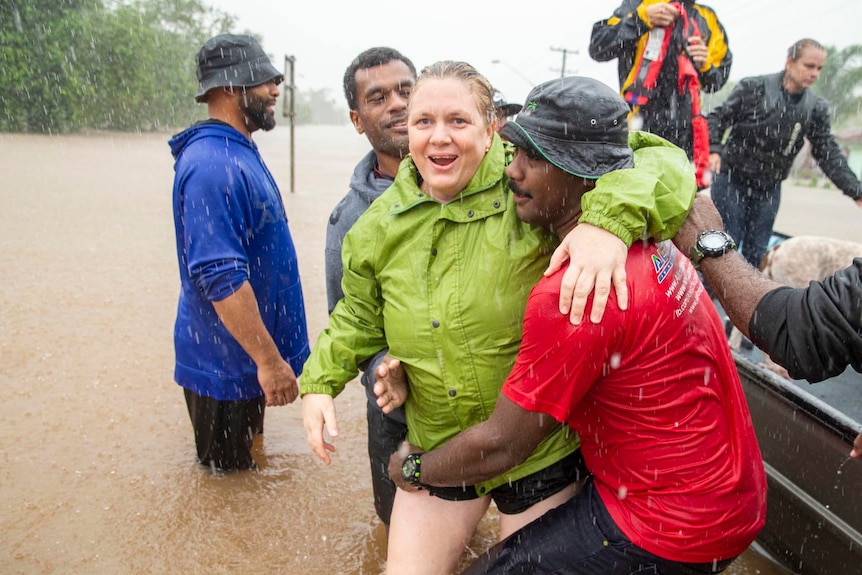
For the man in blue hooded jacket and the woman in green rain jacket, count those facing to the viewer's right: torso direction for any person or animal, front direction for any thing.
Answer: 1

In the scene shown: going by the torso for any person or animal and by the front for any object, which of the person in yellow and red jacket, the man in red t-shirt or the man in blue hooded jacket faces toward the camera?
the person in yellow and red jacket

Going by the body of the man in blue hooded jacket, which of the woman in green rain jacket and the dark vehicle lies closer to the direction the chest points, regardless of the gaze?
the dark vehicle

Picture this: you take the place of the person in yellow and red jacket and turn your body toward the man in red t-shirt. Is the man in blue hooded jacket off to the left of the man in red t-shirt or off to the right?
right

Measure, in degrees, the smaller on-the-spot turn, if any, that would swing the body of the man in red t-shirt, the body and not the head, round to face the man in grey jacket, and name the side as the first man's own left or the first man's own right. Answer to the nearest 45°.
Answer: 0° — they already face them

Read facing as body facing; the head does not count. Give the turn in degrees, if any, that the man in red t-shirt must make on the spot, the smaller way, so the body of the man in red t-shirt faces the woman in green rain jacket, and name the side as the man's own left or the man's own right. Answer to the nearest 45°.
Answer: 0° — they already face them

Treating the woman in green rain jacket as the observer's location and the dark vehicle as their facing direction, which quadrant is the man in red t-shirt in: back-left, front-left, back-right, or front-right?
front-right

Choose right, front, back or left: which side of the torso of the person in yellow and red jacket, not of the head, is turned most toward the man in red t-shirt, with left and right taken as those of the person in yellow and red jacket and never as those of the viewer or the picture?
front

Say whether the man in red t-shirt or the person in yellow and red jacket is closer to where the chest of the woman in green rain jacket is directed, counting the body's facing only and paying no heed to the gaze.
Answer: the man in red t-shirt

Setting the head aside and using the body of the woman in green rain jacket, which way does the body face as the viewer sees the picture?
toward the camera

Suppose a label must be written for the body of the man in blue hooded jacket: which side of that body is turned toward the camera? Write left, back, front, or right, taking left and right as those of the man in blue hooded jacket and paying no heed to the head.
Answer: right

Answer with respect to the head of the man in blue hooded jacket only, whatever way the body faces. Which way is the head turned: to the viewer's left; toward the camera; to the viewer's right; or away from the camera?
to the viewer's right

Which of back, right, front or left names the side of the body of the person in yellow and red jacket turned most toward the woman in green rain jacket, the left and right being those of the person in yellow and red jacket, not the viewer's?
front

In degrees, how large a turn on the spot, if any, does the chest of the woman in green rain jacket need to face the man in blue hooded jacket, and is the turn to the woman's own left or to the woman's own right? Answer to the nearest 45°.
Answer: approximately 135° to the woman's own right

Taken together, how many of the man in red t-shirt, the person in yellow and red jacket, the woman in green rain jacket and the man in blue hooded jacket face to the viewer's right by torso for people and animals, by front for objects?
1

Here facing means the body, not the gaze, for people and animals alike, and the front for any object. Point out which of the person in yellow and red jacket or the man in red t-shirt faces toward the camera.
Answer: the person in yellow and red jacket

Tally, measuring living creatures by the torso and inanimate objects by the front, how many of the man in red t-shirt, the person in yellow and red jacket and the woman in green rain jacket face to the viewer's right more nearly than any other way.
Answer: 0

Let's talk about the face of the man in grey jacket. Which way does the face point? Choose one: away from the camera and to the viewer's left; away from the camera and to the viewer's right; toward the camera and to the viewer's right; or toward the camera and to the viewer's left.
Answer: toward the camera and to the viewer's right

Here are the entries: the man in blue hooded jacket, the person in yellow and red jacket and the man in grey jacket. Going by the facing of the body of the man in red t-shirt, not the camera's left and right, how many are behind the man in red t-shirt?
0

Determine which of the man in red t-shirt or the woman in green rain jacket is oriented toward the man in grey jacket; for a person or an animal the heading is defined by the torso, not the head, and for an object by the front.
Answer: the man in red t-shirt
